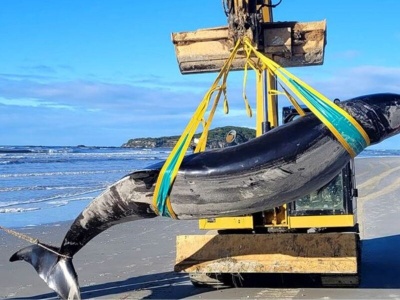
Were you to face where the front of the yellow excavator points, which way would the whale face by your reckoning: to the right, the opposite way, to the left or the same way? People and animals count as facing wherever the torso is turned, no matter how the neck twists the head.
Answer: to the left

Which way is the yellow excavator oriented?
toward the camera

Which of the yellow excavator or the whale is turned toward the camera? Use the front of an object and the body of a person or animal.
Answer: the yellow excavator

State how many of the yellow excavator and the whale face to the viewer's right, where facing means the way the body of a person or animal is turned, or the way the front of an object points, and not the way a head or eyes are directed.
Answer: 1

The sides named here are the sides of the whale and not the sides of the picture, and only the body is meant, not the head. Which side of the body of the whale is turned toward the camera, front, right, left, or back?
right

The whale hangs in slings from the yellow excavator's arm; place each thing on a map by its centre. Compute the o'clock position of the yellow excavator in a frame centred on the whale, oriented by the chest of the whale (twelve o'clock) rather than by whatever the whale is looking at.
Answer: The yellow excavator is roughly at 9 o'clock from the whale.
